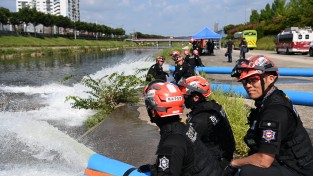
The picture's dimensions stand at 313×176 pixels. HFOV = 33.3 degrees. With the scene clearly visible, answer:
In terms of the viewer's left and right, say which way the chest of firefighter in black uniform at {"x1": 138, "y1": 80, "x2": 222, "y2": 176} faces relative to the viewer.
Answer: facing away from the viewer and to the left of the viewer

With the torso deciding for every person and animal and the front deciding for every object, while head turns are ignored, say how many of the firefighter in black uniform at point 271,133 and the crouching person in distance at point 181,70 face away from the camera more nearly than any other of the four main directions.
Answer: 0

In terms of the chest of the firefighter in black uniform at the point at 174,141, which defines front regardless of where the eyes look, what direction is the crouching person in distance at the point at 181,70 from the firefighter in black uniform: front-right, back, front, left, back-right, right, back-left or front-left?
front-right

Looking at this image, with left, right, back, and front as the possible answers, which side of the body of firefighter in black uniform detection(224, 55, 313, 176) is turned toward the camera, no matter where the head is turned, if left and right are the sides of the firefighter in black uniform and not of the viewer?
left

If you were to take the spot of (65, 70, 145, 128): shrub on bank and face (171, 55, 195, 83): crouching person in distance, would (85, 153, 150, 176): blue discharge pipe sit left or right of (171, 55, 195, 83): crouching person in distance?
right

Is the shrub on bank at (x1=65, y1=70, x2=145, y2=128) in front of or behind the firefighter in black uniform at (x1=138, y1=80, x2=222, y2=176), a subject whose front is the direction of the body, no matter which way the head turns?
in front

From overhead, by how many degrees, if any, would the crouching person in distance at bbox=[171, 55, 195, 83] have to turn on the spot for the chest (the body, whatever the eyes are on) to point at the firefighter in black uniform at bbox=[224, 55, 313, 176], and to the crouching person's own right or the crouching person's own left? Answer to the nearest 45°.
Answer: approximately 45° to the crouching person's own left

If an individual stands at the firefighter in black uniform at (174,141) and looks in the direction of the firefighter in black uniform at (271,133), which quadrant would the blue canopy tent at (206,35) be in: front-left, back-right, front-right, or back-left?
front-left

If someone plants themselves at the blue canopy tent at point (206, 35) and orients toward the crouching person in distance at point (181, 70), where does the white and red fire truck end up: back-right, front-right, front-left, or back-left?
back-left

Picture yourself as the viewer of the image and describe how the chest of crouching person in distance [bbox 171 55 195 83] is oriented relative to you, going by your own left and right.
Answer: facing the viewer and to the left of the viewer

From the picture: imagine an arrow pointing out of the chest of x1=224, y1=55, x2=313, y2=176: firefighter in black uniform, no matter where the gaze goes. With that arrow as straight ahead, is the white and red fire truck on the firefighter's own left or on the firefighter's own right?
on the firefighter's own right

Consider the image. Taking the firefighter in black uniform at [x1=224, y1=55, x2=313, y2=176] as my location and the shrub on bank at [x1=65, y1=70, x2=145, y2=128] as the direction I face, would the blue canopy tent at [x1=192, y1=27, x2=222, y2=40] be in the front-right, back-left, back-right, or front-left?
front-right

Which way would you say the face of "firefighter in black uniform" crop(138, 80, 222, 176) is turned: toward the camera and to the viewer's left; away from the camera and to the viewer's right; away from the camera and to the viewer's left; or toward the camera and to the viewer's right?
away from the camera and to the viewer's left
